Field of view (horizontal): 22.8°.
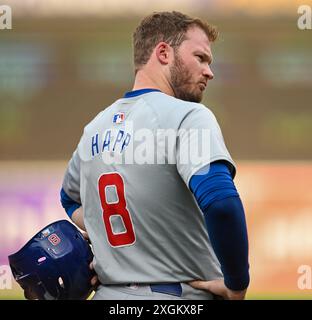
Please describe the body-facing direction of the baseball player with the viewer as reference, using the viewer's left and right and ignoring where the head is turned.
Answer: facing away from the viewer and to the right of the viewer

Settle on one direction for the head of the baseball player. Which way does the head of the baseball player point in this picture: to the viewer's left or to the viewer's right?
to the viewer's right
